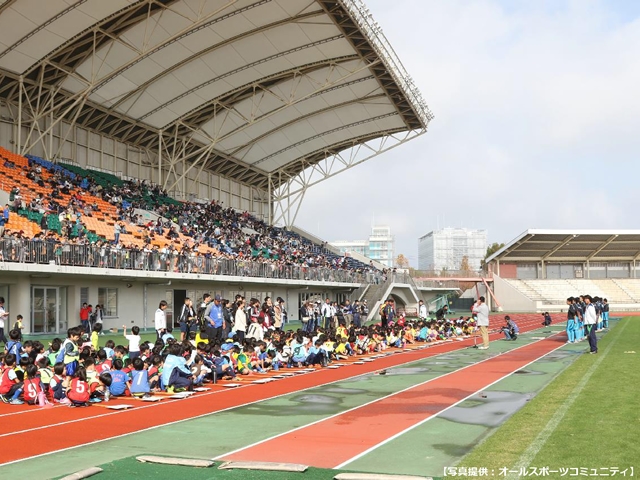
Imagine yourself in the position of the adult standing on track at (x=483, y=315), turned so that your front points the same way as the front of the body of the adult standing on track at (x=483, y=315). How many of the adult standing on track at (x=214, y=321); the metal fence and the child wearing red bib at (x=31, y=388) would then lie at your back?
0

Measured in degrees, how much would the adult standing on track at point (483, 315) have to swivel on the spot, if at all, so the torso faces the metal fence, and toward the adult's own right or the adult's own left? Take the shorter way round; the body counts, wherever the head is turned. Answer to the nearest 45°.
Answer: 0° — they already face it

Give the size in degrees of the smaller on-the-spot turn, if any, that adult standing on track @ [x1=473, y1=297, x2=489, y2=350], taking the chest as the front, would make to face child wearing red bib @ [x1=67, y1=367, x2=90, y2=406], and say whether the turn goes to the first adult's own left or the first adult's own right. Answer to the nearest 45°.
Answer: approximately 45° to the first adult's own left

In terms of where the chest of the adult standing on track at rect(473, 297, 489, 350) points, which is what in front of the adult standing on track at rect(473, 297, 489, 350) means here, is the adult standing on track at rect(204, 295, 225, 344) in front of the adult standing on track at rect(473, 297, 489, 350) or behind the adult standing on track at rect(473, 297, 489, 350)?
in front

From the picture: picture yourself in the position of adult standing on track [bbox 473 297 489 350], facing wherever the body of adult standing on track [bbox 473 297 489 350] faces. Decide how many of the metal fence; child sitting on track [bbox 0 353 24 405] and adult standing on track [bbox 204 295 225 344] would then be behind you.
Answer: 0

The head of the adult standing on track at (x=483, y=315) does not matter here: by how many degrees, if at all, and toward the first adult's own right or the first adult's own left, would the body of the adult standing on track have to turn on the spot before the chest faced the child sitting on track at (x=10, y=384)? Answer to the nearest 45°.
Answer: approximately 45° to the first adult's own left

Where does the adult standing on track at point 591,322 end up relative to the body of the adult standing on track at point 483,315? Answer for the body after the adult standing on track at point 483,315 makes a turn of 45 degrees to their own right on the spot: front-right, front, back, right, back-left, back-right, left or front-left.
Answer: back

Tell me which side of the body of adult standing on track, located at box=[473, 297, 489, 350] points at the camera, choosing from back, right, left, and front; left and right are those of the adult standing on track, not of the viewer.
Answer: left

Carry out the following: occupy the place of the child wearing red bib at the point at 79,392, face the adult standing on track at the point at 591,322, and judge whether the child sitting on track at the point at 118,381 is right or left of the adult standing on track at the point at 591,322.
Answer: left

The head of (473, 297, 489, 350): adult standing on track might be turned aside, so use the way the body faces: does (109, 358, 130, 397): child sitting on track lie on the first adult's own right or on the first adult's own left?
on the first adult's own left
